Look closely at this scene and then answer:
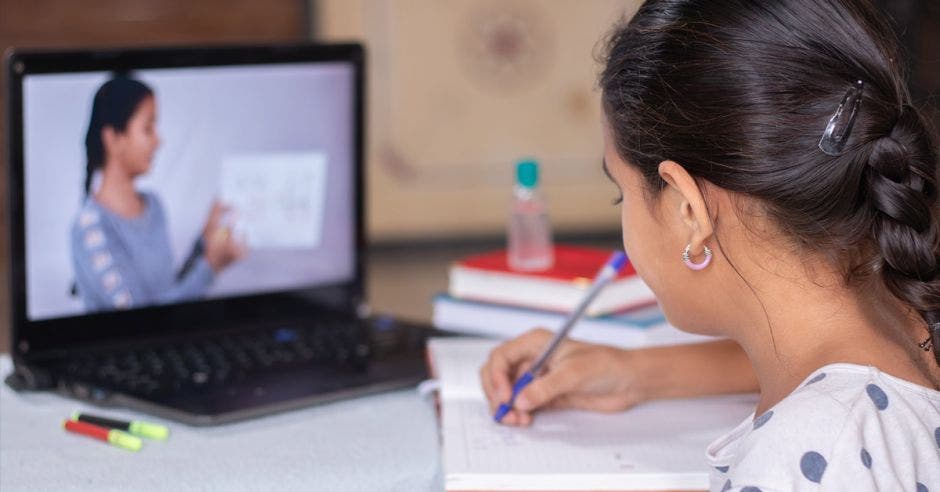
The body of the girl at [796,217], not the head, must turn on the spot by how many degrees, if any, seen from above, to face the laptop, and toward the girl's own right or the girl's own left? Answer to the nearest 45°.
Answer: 0° — they already face it

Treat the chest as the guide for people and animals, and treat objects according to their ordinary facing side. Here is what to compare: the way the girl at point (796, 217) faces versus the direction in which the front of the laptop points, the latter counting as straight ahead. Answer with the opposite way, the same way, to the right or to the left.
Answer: the opposite way

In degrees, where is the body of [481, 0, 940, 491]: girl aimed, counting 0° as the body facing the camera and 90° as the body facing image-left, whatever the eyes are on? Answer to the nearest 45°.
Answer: approximately 135°

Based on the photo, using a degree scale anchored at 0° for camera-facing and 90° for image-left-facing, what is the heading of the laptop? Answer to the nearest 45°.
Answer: approximately 315°

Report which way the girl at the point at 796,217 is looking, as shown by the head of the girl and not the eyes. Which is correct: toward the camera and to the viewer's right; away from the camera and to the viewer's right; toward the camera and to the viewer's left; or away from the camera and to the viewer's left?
away from the camera and to the viewer's left

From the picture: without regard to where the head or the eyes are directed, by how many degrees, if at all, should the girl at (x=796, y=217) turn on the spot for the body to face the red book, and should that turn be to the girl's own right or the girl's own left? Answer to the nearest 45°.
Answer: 0° — they already face it
